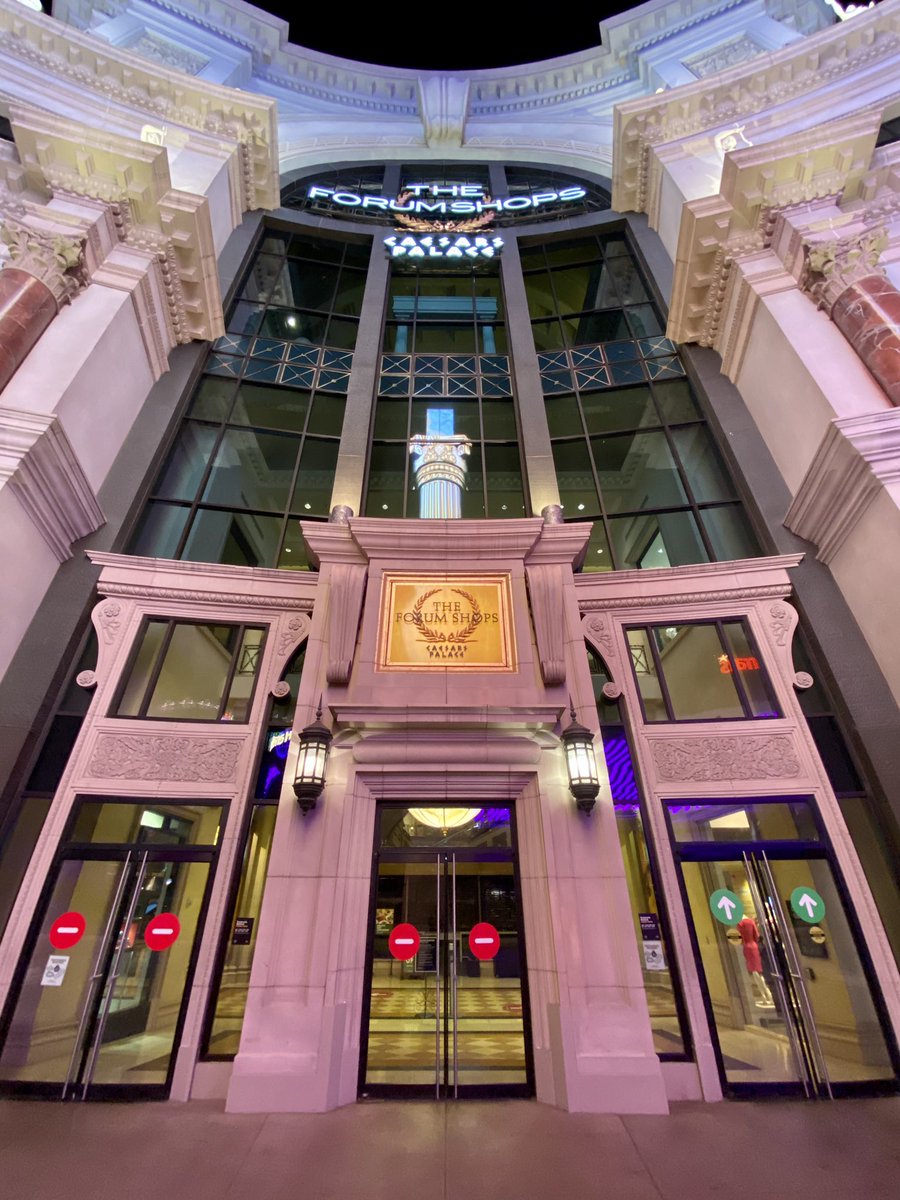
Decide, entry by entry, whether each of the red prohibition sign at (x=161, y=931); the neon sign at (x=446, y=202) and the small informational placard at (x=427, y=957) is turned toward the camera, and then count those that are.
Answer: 3

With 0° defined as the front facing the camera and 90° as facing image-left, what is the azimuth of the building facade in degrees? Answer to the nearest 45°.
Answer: approximately 0°

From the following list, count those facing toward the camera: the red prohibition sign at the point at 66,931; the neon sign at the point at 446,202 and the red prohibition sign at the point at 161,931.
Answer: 3

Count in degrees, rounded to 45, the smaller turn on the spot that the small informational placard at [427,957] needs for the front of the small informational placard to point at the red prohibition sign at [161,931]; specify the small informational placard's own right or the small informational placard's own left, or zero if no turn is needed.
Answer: approximately 90° to the small informational placard's own right

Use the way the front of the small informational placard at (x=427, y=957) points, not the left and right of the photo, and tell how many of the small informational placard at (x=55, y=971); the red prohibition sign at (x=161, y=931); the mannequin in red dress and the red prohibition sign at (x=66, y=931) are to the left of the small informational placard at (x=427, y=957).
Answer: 1

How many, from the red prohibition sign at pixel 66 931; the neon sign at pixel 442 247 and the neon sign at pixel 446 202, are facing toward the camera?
3

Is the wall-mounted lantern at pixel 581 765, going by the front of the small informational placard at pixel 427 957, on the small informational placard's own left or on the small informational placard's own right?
on the small informational placard's own left
